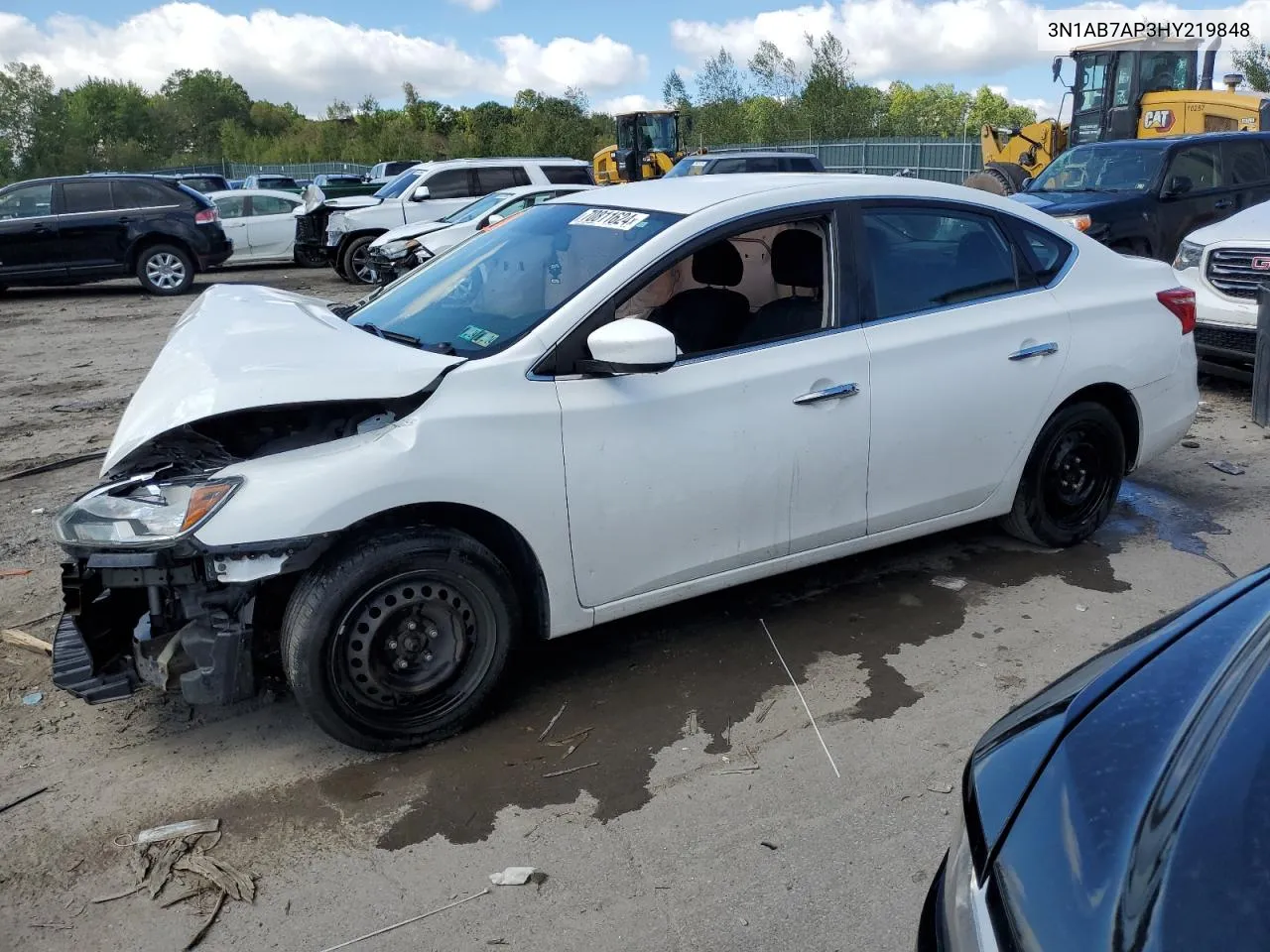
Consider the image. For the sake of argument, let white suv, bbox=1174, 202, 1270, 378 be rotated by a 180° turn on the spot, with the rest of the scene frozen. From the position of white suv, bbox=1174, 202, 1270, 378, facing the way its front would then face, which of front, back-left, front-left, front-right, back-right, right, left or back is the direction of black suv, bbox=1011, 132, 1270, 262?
front-left

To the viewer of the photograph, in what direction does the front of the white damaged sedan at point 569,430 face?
facing the viewer and to the left of the viewer

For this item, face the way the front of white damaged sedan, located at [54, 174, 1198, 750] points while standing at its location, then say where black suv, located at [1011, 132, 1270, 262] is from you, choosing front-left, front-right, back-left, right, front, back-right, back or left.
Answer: back

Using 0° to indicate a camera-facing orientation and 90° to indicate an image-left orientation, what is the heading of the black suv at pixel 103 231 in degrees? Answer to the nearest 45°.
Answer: approximately 90°

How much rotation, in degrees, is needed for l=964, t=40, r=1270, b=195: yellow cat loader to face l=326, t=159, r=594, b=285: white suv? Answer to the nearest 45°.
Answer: approximately 45° to its left

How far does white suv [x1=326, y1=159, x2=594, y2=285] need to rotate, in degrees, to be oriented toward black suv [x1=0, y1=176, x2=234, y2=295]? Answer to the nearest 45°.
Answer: approximately 45° to its right

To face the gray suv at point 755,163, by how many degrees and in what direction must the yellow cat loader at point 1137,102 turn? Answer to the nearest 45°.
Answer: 0° — it already faces it

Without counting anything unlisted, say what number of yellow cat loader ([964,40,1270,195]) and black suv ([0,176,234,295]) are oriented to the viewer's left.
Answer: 2

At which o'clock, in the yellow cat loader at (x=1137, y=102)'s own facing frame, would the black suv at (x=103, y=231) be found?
The black suv is roughly at 11 o'clock from the yellow cat loader.

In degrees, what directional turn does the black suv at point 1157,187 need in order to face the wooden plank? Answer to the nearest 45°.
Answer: approximately 45° to its left

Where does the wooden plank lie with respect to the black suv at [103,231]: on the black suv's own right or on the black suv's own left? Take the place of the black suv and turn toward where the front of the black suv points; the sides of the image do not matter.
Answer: on the black suv's own left

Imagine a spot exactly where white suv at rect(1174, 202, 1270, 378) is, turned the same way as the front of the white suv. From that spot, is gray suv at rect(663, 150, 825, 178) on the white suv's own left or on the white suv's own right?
on the white suv's own right

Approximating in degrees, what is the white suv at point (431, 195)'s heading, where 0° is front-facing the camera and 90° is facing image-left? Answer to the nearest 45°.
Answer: approximately 45°

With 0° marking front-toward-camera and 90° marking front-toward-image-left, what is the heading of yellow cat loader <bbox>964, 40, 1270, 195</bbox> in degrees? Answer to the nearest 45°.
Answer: approximately 90°

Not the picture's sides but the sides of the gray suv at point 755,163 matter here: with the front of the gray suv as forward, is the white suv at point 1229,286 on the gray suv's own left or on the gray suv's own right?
on the gray suv's own left
